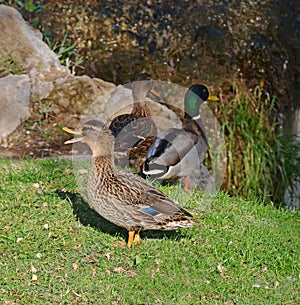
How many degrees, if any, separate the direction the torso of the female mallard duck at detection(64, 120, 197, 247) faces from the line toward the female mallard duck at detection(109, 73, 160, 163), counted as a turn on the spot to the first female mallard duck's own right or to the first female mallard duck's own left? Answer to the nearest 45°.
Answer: approximately 90° to the first female mallard duck's own right

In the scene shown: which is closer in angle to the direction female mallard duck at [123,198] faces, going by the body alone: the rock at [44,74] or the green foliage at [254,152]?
the rock

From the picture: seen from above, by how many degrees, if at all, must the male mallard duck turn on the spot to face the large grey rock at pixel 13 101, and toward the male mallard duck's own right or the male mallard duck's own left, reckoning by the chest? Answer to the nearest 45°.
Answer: approximately 90° to the male mallard duck's own left

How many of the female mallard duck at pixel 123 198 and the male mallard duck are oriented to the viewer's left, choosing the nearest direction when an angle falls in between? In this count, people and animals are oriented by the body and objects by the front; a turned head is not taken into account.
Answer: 1

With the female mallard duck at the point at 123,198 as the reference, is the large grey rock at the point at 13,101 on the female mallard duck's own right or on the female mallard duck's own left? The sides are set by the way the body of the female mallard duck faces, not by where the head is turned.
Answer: on the female mallard duck's own right

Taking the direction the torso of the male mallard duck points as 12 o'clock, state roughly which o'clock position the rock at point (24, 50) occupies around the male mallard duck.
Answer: The rock is roughly at 9 o'clock from the male mallard duck.

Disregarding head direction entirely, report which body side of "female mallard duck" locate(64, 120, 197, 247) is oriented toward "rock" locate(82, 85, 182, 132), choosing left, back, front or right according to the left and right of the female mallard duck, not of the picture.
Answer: right

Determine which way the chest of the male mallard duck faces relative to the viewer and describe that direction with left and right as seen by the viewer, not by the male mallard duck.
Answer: facing away from the viewer and to the right of the viewer

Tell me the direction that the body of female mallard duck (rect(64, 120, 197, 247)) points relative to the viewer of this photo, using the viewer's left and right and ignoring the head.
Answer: facing to the left of the viewer

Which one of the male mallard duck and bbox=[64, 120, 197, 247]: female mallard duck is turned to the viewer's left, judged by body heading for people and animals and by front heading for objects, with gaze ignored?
the female mallard duck
